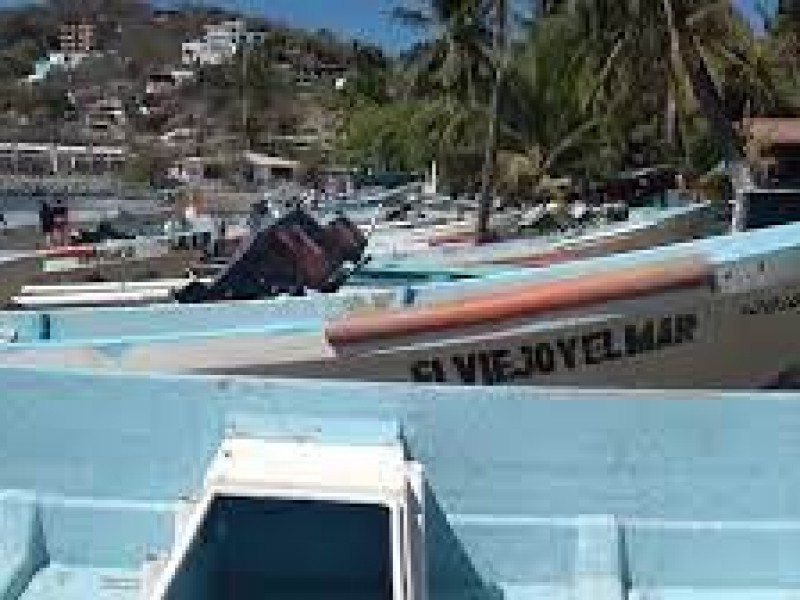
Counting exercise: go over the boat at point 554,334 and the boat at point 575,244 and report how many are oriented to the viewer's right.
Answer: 2

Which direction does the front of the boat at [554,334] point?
to the viewer's right

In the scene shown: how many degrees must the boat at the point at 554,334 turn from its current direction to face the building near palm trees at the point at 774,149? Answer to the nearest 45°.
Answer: approximately 90° to its left

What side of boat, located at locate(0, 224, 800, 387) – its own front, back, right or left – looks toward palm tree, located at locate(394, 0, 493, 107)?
left

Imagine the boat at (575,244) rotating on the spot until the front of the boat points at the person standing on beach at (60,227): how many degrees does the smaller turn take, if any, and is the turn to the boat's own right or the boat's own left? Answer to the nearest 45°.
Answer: approximately 135° to the boat's own left

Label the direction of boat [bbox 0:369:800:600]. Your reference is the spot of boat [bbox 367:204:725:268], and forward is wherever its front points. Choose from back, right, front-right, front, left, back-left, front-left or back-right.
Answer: right

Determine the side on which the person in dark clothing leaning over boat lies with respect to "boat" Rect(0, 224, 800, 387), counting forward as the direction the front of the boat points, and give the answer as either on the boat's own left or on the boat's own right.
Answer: on the boat's own left

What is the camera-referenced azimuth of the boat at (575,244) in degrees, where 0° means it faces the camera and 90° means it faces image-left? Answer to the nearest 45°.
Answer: approximately 270°
